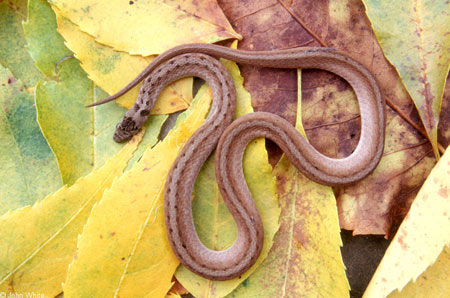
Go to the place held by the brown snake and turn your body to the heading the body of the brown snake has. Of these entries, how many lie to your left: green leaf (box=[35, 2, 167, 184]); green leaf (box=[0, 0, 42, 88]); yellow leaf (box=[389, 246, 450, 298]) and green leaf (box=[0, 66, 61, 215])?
1

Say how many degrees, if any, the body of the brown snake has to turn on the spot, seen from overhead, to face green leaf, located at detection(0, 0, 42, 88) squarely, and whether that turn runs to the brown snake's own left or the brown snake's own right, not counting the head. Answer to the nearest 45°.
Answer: approximately 90° to the brown snake's own right

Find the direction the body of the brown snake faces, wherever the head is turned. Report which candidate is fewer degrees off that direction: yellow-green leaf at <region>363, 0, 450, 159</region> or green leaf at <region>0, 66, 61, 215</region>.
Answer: the green leaf

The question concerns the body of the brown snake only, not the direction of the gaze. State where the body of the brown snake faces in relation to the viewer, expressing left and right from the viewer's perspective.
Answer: facing the viewer and to the left of the viewer

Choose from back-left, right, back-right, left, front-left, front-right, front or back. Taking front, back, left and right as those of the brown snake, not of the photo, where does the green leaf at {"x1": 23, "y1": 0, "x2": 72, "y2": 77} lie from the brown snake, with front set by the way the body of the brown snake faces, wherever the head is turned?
right
